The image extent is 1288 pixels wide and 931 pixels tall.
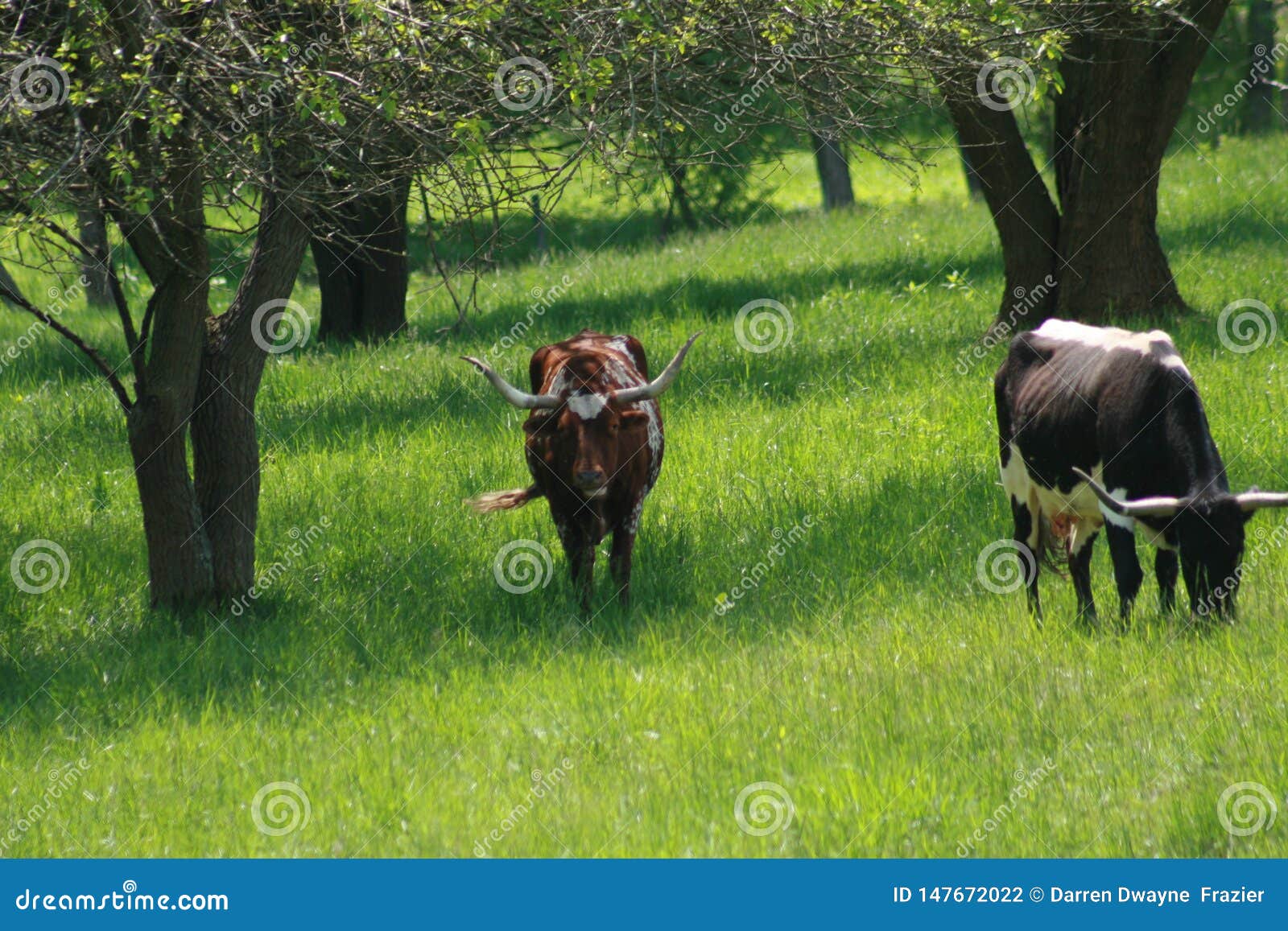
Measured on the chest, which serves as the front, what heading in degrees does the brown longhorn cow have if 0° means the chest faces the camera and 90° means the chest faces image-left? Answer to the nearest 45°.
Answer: approximately 0°

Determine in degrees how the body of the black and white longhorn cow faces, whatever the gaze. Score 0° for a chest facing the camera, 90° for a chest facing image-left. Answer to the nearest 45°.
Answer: approximately 315°

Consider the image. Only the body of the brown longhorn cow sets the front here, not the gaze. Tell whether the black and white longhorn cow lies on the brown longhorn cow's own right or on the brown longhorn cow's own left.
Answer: on the brown longhorn cow's own left

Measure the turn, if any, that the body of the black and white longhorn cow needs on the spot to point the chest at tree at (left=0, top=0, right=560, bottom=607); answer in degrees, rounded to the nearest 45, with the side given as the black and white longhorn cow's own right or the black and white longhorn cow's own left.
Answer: approximately 135° to the black and white longhorn cow's own right

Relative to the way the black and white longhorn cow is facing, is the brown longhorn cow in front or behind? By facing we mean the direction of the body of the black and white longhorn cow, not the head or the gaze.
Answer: behind
